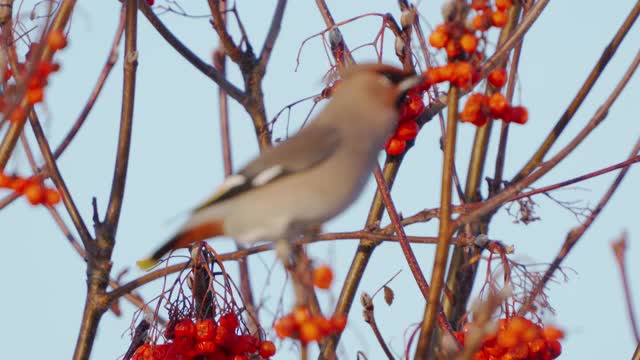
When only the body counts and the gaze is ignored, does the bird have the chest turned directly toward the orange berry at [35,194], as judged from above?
no

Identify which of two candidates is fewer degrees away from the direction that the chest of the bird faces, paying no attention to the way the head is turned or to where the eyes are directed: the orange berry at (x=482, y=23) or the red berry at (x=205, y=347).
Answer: the orange berry

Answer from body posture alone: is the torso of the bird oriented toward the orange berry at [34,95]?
no

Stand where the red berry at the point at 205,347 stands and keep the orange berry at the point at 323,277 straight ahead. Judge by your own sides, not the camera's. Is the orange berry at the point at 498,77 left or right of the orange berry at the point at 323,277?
left

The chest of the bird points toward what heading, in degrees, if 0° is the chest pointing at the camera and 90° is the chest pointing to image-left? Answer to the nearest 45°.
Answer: approximately 270°

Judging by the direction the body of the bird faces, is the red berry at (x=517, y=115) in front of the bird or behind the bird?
in front

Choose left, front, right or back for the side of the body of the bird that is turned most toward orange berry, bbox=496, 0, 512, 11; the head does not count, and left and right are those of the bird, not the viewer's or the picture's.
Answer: front

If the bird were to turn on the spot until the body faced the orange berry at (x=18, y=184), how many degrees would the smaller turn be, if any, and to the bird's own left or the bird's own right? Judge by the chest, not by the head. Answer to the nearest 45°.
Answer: approximately 180°

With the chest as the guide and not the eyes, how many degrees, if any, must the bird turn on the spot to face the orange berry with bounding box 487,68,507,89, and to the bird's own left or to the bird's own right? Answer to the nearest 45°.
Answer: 0° — it already faces it
